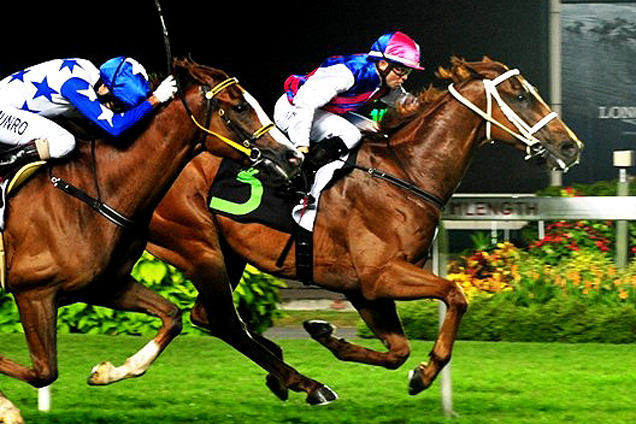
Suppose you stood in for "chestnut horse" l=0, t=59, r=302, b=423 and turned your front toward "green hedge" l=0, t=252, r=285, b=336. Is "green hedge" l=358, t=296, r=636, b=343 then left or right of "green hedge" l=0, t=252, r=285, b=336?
right

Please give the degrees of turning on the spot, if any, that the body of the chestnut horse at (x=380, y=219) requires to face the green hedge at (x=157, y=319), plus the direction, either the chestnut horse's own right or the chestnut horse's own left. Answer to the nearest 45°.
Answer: approximately 135° to the chestnut horse's own left

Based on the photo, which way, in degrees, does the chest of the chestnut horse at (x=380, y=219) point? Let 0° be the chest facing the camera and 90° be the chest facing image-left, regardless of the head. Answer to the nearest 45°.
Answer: approximately 270°

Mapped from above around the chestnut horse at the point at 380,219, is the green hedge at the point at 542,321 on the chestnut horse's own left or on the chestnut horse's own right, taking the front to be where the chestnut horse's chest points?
on the chestnut horse's own left

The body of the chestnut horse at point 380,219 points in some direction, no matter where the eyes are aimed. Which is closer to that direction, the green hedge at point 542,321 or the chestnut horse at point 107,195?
the green hedge
